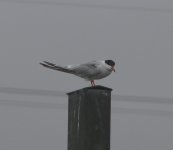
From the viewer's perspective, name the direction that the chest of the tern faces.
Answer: to the viewer's right
